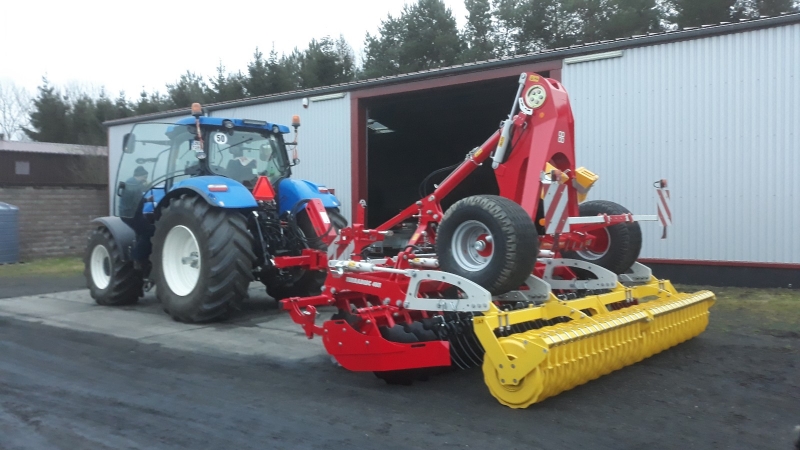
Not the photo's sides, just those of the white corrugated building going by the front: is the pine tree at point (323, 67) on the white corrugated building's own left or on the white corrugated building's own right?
on the white corrugated building's own right

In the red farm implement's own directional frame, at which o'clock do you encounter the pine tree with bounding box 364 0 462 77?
The pine tree is roughly at 1 o'clock from the red farm implement.

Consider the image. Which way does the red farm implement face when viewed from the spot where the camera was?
facing away from the viewer and to the left of the viewer

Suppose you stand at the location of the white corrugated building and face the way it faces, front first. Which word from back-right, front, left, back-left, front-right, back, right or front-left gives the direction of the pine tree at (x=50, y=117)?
right

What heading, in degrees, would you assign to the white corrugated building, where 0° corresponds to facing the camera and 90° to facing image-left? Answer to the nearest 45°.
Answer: approximately 45°

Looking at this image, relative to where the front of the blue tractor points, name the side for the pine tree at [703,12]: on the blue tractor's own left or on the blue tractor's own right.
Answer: on the blue tractor's own right

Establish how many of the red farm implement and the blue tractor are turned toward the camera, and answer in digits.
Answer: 0

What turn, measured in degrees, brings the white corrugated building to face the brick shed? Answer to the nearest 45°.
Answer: approximately 90° to its right

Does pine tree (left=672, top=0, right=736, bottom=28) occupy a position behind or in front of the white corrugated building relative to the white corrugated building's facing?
behind

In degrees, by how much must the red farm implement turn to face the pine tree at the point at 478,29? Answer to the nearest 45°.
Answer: approximately 45° to its right

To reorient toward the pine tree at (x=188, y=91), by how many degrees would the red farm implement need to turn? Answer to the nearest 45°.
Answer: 0° — it already faces it

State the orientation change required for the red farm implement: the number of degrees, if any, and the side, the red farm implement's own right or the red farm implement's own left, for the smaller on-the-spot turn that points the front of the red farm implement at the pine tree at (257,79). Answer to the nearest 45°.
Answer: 0° — it already faces it

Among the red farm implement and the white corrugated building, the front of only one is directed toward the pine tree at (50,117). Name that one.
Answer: the red farm implement

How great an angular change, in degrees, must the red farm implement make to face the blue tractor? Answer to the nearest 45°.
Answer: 0° — it already faces it

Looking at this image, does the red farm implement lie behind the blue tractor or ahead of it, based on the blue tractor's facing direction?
behind

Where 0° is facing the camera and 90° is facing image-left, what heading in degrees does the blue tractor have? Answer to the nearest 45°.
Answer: approximately 135°
